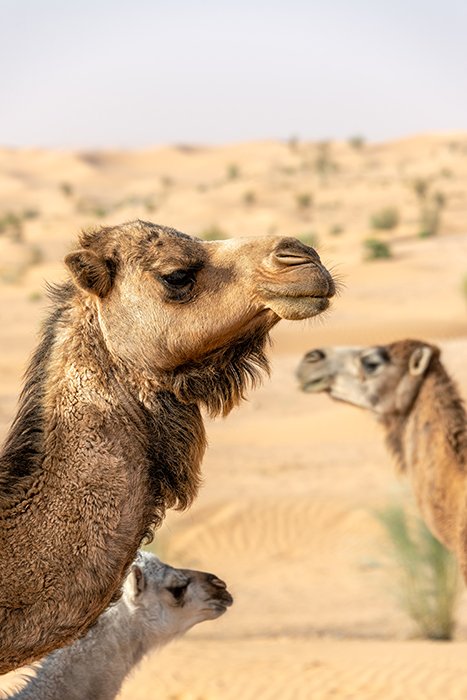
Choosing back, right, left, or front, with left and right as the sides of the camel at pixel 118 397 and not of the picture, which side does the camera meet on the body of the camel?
right

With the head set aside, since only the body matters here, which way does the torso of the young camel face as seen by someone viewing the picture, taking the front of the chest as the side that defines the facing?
to the viewer's right

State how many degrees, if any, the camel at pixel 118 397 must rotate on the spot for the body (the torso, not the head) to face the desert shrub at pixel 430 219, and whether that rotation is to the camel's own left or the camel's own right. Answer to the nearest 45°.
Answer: approximately 90° to the camel's own left

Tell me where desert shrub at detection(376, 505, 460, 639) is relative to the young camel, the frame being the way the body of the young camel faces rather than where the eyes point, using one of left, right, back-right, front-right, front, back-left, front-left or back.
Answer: front-left

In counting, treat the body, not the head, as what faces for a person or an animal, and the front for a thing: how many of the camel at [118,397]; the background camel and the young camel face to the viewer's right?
2

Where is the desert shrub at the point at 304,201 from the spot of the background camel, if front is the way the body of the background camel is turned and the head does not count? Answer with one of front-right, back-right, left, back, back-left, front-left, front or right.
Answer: right

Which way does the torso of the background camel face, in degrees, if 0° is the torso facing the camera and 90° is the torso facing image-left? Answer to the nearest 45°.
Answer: approximately 90°

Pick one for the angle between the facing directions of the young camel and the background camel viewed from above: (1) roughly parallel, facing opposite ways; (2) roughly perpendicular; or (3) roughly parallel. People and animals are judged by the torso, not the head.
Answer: roughly parallel, facing opposite ways

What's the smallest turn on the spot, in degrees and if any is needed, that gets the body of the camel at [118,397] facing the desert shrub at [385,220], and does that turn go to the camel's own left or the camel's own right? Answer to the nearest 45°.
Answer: approximately 90° to the camel's own left

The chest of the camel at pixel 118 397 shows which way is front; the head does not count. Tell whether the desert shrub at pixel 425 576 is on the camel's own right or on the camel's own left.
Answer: on the camel's own left

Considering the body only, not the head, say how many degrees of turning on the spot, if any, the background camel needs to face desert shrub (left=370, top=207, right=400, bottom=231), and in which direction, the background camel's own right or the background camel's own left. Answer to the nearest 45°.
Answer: approximately 90° to the background camel's own right

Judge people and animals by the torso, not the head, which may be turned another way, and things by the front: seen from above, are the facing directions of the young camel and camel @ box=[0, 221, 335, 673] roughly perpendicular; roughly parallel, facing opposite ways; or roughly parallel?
roughly parallel

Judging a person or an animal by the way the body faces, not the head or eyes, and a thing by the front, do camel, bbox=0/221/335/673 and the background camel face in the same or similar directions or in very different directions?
very different directions

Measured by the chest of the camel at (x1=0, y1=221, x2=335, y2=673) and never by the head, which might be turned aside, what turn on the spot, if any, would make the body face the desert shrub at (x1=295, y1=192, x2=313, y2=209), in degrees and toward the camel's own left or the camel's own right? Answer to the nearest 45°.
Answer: approximately 90° to the camel's own left
